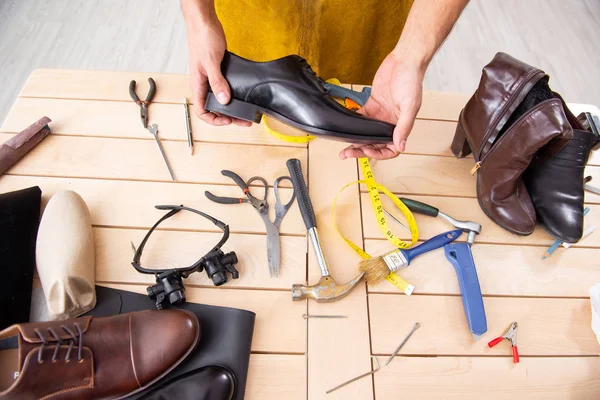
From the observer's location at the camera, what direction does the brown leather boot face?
facing the viewer and to the right of the viewer

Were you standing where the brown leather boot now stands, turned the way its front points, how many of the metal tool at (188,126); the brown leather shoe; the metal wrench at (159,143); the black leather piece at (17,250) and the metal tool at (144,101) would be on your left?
0

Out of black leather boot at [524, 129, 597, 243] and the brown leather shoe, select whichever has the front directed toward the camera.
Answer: the black leather boot

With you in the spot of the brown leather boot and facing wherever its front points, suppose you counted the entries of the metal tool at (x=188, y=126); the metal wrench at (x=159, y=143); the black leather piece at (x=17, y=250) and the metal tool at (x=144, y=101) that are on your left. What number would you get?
0

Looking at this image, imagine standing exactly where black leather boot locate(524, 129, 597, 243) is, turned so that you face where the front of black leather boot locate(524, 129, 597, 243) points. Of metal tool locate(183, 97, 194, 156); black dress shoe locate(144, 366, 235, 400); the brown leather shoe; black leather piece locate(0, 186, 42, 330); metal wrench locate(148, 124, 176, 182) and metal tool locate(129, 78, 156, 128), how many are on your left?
0

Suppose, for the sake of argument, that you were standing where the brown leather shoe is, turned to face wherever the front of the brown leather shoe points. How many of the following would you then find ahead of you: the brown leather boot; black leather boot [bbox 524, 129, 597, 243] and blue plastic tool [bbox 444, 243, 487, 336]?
3

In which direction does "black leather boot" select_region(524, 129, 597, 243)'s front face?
toward the camera

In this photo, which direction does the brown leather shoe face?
to the viewer's right

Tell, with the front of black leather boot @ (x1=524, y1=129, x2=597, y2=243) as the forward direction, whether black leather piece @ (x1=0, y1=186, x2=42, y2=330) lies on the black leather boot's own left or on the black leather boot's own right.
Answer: on the black leather boot's own right

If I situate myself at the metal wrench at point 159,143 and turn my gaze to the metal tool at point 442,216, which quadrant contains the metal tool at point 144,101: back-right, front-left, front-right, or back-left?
back-left

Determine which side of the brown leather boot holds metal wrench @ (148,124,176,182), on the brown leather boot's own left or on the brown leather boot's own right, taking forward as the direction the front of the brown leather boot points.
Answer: on the brown leather boot's own right

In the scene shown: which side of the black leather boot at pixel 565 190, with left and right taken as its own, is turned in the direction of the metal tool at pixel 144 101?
right

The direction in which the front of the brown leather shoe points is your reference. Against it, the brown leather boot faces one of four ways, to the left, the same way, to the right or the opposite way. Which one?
to the right
